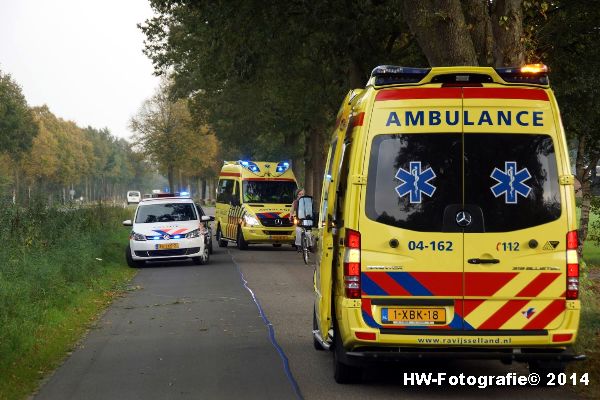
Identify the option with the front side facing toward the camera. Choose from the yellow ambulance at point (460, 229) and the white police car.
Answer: the white police car

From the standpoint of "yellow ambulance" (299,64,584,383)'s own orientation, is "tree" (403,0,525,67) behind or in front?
in front

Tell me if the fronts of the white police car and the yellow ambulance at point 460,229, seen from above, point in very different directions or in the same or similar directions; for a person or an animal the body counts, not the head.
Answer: very different directions

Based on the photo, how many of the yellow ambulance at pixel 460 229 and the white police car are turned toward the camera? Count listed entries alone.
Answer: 1

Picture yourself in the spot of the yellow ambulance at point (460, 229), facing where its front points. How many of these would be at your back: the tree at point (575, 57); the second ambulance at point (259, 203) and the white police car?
0

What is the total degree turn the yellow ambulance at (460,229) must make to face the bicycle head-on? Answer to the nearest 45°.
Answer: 0° — it already faces it

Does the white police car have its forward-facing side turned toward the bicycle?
no

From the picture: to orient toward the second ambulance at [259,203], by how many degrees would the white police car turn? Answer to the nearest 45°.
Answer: approximately 135° to its left

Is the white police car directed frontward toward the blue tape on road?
yes

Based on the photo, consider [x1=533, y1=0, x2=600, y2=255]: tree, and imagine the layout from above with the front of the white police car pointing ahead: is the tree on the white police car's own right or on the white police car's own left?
on the white police car's own left

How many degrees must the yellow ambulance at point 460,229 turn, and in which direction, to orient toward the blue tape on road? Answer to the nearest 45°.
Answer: approximately 45° to its left

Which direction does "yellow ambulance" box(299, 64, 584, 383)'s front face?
away from the camera

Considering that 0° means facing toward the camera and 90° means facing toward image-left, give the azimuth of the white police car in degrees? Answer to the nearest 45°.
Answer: approximately 0°

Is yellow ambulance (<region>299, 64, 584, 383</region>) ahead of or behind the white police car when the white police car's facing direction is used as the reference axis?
ahead
